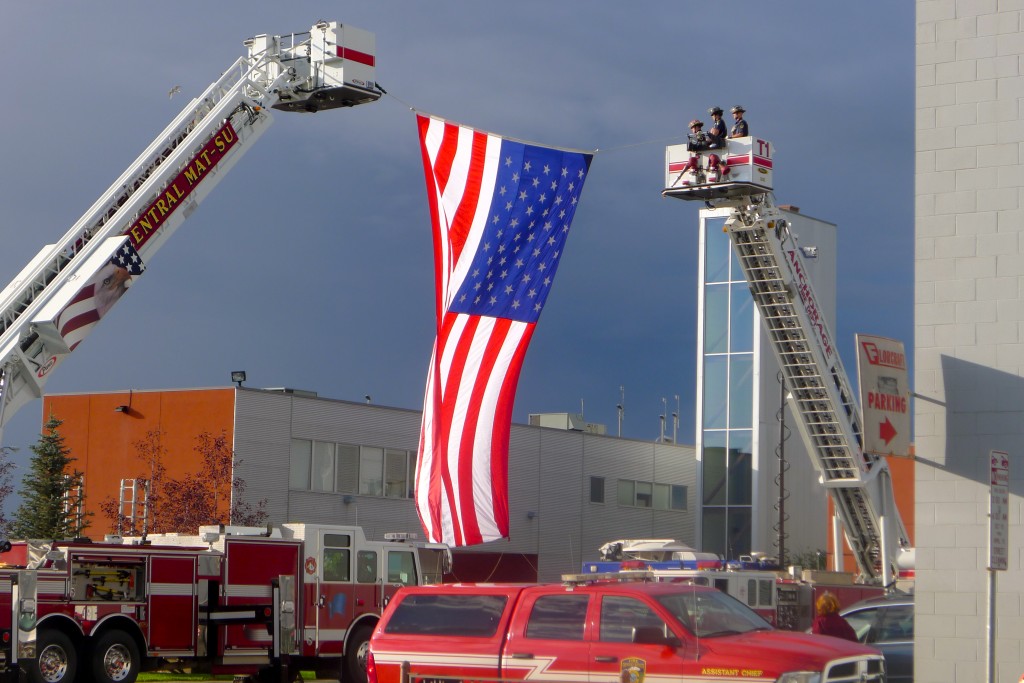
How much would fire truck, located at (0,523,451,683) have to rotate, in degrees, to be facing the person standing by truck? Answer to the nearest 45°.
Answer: approximately 45° to its right

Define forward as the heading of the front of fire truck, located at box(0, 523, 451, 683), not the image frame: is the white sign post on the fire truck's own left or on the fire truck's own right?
on the fire truck's own right

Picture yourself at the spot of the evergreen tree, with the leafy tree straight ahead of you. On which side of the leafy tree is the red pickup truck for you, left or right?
right

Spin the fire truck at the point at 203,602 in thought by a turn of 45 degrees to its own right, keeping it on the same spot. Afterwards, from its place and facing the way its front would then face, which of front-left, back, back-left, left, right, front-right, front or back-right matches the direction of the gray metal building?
back-left

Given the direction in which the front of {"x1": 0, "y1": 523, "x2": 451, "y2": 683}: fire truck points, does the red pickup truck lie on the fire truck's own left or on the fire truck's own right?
on the fire truck's own right

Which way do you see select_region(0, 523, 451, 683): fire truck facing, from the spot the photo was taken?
facing to the right of the viewer

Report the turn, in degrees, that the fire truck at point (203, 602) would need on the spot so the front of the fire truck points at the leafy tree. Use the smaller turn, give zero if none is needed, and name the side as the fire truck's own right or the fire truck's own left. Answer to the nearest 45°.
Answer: approximately 90° to the fire truck's own left
